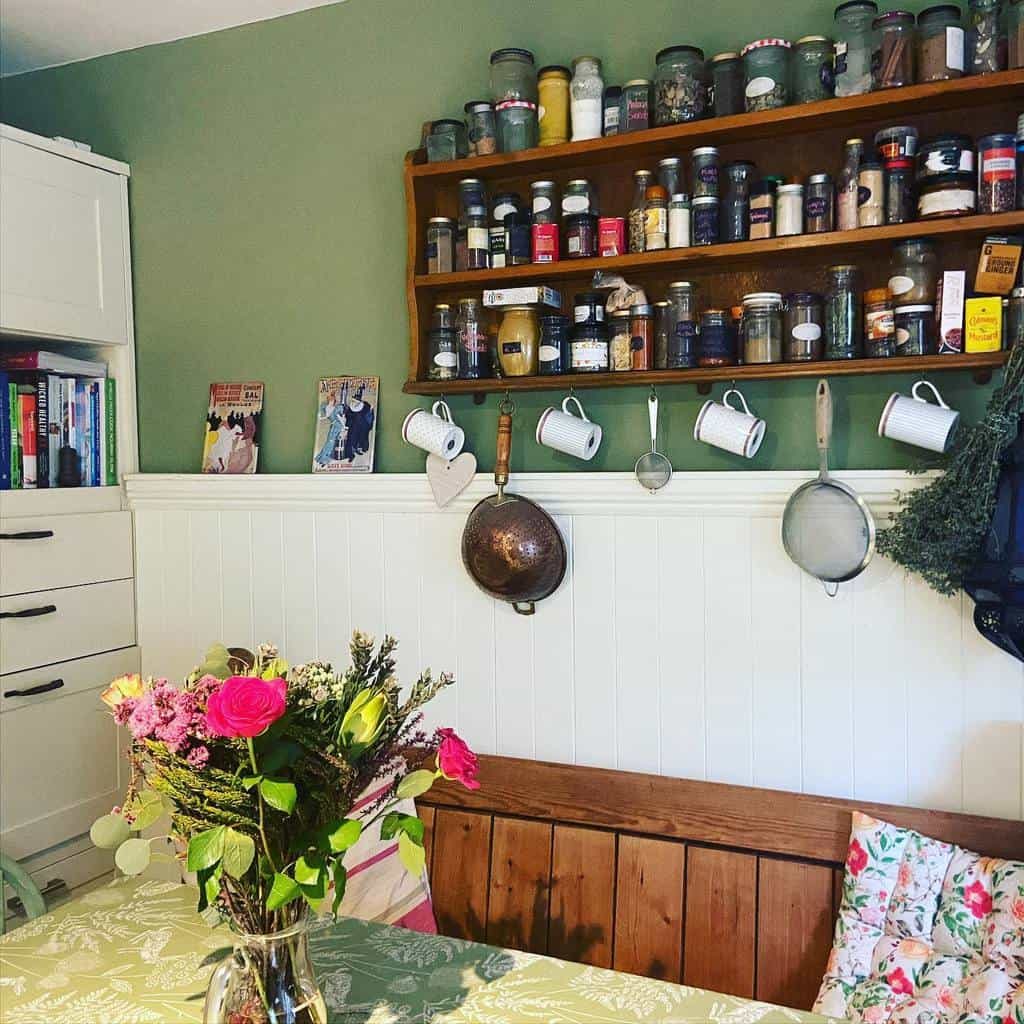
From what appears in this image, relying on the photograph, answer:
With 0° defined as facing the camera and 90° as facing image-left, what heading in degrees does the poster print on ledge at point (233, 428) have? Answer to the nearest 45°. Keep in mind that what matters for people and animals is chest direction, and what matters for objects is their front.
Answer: approximately 0°

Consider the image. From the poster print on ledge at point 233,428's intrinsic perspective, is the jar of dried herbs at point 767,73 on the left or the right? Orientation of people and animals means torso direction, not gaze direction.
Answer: on its left

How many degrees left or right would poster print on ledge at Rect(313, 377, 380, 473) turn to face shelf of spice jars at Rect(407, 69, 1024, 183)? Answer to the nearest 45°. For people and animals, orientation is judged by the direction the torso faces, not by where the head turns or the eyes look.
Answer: approximately 45° to its left

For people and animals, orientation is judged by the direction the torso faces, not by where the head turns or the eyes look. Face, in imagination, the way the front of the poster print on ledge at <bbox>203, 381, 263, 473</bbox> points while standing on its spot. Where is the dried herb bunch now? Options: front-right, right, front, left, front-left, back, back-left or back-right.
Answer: front-left

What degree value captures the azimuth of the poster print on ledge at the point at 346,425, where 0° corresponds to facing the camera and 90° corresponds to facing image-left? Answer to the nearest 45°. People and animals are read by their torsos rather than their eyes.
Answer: approximately 0°

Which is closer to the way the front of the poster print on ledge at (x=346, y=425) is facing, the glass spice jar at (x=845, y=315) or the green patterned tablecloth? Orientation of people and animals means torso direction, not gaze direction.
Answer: the green patterned tablecloth

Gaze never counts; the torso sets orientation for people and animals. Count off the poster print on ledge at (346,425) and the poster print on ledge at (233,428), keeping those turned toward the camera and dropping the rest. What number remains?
2

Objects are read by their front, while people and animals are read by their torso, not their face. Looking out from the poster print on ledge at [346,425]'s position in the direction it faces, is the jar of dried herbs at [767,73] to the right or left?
on its left
